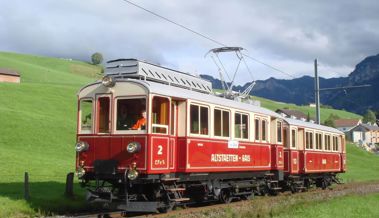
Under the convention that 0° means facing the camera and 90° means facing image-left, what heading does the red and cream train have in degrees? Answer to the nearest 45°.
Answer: approximately 45°
